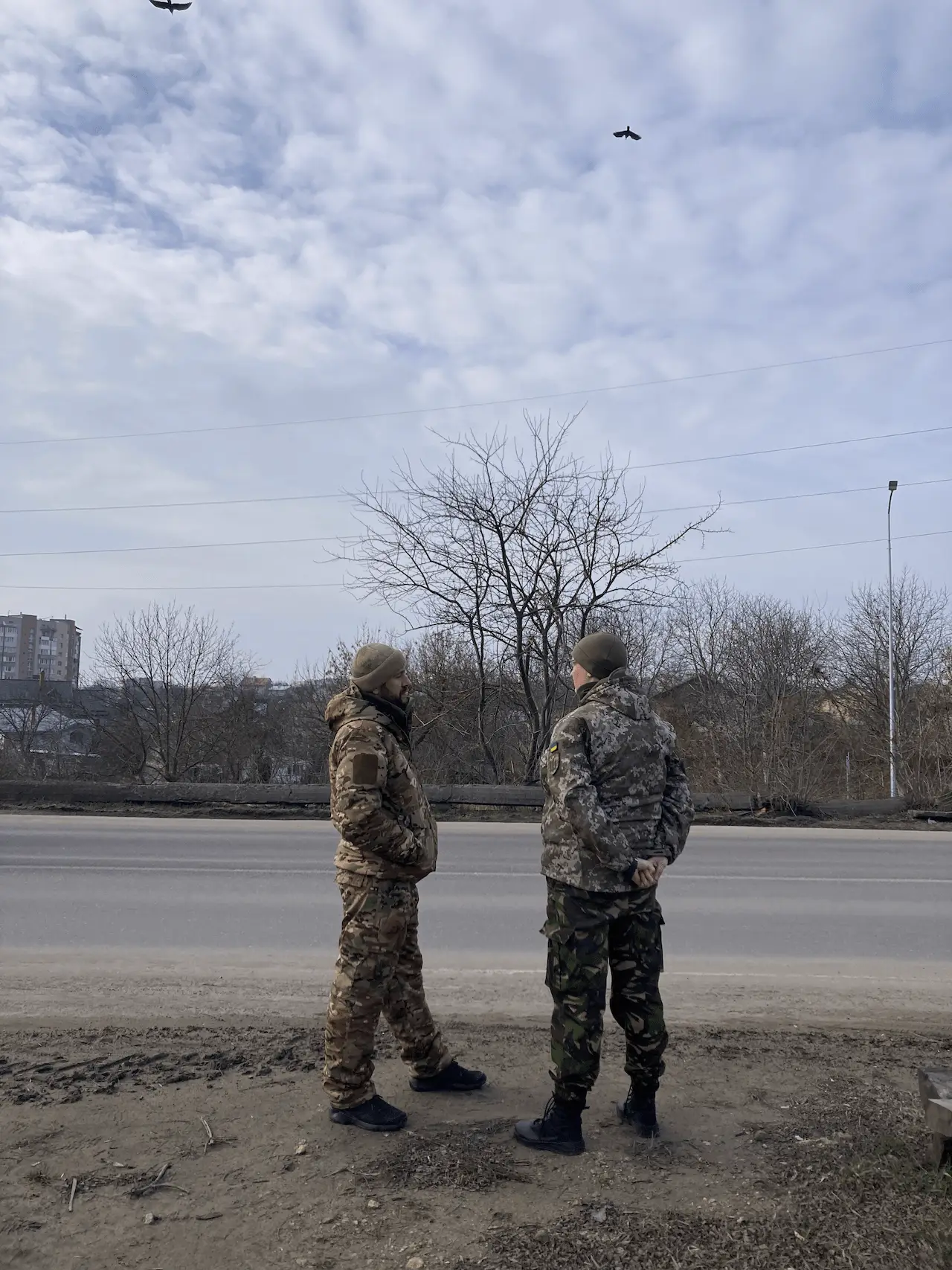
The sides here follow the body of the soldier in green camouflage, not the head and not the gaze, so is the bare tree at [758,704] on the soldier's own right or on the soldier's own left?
on the soldier's own right

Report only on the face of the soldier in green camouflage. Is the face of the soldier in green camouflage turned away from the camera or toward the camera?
away from the camera

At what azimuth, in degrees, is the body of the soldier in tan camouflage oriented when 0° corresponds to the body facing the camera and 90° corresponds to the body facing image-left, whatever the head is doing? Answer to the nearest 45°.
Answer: approximately 270°

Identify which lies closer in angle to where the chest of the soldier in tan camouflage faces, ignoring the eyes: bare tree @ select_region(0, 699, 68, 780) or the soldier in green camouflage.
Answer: the soldier in green camouflage

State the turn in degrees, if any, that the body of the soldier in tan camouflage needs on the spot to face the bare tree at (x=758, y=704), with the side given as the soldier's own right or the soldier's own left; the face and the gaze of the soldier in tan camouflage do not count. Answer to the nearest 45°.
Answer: approximately 90° to the soldier's own left

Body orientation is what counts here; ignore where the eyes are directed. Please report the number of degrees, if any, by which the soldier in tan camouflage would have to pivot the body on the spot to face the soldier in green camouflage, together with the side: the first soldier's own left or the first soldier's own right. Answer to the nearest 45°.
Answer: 0° — they already face them

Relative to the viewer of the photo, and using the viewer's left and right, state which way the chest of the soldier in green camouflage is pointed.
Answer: facing away from the viewer and to the left of the viewer

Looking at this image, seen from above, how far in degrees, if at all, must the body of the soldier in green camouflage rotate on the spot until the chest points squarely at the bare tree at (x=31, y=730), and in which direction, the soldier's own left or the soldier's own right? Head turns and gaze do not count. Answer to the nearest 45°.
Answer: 0° — they already face it

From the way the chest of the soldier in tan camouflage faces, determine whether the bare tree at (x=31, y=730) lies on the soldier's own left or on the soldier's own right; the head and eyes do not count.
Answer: on the soldier's own left

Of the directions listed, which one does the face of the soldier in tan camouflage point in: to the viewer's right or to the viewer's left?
to the viewer's right

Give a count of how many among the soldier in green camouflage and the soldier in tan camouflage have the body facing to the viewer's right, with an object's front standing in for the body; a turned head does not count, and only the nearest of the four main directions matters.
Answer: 1
